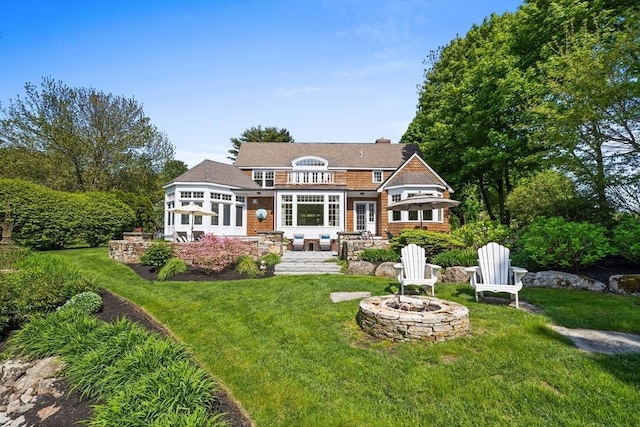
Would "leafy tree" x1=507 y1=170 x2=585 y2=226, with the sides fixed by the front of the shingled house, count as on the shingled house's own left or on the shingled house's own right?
on the shingled house's own left

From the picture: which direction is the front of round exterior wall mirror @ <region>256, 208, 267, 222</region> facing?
toward the camera

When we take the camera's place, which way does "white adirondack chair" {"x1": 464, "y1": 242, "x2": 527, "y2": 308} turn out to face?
facing the viewer

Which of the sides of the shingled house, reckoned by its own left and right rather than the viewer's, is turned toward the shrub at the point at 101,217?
right

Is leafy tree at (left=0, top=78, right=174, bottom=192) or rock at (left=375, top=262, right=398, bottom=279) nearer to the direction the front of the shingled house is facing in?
the rock

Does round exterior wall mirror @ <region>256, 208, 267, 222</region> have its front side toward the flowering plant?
yes

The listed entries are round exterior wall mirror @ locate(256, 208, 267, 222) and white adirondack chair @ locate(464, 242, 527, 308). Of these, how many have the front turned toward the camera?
2

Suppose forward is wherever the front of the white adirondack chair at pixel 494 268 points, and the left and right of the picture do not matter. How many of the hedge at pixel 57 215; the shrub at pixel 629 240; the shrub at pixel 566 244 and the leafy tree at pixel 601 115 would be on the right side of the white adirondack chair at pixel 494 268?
1

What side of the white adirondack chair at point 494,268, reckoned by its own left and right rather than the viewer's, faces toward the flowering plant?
right

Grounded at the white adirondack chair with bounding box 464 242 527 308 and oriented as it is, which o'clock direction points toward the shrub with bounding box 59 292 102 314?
The shrub is roughly at 2 o'clock from the white adirondack chair.

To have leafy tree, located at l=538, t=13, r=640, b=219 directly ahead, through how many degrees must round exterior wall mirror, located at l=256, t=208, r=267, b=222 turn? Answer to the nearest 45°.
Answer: approximately 45° to its left

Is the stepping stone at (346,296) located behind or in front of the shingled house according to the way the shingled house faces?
in front

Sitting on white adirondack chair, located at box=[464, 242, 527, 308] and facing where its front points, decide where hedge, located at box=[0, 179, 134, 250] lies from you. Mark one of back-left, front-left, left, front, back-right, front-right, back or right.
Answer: right

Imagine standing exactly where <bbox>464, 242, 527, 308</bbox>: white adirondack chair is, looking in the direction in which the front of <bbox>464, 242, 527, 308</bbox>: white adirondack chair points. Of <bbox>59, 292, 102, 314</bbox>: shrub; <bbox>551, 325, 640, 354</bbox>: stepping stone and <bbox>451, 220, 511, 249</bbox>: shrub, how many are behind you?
1
